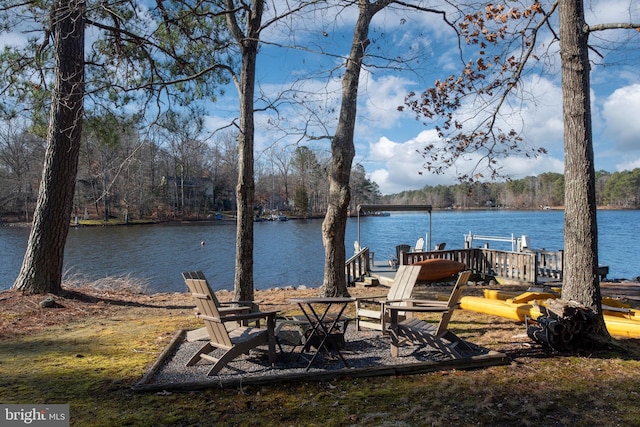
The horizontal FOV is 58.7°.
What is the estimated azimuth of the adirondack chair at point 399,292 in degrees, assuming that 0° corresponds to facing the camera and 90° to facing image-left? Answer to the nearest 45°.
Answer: approximately 45°

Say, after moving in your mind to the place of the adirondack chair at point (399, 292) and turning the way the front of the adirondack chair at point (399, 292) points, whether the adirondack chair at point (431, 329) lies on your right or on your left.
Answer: on your left

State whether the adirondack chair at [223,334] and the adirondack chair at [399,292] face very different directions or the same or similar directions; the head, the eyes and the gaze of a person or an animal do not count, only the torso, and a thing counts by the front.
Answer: very different directions

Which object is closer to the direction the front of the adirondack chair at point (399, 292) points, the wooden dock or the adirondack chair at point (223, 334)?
the adirondack chair

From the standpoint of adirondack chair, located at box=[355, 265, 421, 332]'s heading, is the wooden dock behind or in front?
behind

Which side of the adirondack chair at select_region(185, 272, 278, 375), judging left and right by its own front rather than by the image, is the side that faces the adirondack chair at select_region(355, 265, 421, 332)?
front

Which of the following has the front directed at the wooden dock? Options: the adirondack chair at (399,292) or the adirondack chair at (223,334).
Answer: the adirondack chair at (223,334)

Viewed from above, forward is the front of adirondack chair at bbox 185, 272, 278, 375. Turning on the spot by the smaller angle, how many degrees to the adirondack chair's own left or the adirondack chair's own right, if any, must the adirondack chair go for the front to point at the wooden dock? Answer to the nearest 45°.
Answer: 0° — it already faces it

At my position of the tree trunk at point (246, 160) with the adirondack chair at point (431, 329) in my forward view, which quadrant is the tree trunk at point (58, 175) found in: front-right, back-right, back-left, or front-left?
back-right

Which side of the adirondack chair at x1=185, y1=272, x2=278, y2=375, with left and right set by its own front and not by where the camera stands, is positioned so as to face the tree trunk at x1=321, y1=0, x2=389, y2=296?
front

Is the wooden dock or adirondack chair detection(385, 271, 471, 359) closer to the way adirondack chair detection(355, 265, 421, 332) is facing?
the adirondack chair
